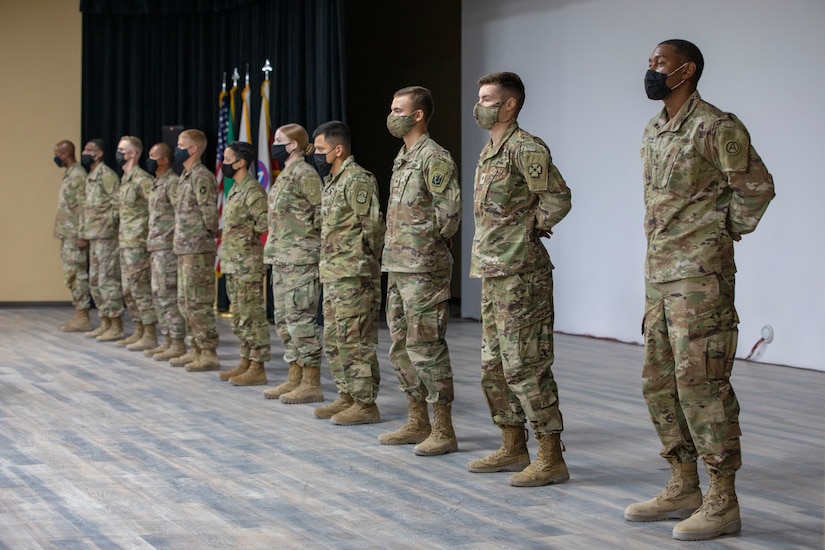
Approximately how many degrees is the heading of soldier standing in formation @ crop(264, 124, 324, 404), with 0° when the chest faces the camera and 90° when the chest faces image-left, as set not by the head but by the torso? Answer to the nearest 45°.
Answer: approximately 45°

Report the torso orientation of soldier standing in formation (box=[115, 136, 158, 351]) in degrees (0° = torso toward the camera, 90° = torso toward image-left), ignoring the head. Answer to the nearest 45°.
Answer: approximately 45°

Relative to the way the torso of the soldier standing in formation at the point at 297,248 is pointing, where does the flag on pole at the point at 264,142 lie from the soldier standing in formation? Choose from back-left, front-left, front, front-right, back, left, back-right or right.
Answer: back-right

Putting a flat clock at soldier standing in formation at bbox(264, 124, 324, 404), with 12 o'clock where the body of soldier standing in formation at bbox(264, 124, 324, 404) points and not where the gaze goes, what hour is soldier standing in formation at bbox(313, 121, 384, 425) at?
soldier standing in formation at bbox(313, 121, 384, 425) is roughly at 10 o'clock from soldier standing in formation at bbox(264, 124, 324, 404).

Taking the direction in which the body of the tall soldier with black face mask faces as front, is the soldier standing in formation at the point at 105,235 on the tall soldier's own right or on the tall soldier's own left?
on the tall soldier's own right

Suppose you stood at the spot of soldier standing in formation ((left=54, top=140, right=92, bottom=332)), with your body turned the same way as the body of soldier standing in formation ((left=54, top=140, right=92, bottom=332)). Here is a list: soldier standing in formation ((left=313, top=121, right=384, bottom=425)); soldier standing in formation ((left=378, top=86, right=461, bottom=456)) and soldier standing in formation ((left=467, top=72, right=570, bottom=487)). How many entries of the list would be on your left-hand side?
3

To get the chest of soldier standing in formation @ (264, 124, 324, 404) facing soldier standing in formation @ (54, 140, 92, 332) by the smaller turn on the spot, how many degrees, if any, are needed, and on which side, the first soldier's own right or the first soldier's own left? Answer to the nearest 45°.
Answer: approximately 90° to the first soldier's own right

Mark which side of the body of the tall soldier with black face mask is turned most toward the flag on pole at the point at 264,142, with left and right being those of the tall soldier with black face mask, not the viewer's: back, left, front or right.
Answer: right

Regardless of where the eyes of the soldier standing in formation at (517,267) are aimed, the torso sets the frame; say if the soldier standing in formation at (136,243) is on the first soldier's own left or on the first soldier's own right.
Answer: on the first soldier's own right

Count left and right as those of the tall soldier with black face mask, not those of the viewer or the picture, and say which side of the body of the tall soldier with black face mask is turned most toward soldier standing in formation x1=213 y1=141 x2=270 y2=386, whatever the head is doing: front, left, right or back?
right

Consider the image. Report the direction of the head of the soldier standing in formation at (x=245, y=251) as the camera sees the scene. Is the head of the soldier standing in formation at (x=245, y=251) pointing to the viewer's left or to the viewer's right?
to the viewer's left
